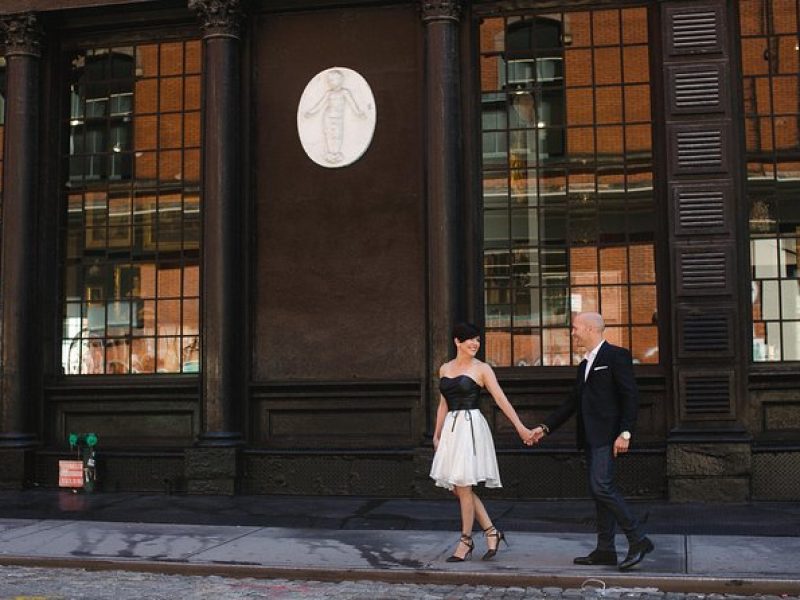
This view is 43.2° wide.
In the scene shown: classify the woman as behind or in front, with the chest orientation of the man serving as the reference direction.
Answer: in front

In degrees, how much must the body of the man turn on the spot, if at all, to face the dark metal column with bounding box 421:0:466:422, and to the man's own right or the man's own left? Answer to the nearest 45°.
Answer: approximately 45° to the man's own right

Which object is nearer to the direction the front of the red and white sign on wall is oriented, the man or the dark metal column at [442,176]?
the man

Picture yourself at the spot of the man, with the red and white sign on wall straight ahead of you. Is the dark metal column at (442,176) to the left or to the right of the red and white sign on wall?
right

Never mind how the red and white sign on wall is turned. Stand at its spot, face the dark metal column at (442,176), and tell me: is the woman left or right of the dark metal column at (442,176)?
right

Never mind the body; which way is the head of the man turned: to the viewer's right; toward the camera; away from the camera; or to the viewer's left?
to the viewer's left

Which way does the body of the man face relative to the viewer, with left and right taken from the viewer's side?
facing to the left of the viewer

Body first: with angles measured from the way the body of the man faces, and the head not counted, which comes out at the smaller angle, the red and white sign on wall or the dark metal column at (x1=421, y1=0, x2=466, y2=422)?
the red and white sign on wall

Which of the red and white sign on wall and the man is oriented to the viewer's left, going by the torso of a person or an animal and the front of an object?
the man

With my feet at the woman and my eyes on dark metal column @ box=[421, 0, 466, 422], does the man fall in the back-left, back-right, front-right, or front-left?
back-right

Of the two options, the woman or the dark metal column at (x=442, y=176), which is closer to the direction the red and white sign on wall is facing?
the woman

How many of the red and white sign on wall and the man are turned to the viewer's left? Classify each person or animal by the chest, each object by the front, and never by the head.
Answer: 1

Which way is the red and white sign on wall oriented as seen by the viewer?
toward the camera

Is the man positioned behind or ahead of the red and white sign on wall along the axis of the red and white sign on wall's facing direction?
ahead

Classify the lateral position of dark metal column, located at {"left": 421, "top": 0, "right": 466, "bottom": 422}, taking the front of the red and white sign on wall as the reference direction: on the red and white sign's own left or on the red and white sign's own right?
on the red and white sign's own left

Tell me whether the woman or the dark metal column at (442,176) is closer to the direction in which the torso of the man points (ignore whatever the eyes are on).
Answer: the woman
